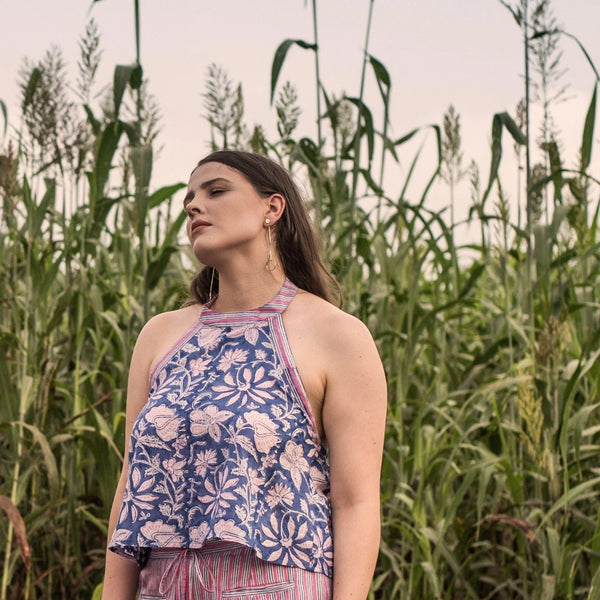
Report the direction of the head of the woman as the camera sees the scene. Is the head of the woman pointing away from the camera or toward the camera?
toward the camera

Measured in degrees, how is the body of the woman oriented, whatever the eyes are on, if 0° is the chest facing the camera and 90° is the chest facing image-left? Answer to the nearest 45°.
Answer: approximately 45°
